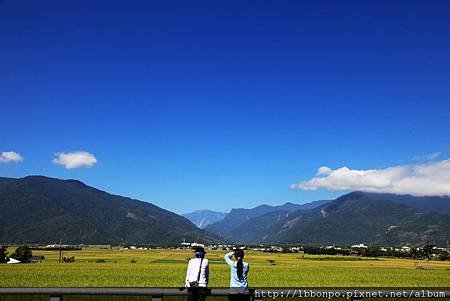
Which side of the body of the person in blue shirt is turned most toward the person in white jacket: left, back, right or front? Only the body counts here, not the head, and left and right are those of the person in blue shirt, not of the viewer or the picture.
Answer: left

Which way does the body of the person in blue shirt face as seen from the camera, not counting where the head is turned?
away from the camera
